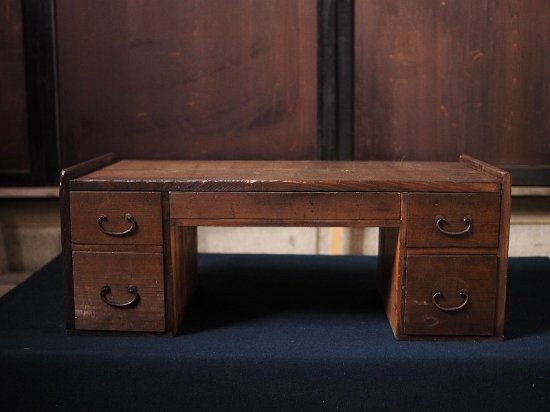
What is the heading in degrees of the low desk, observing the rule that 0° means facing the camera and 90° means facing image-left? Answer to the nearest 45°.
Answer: approximately 0°
